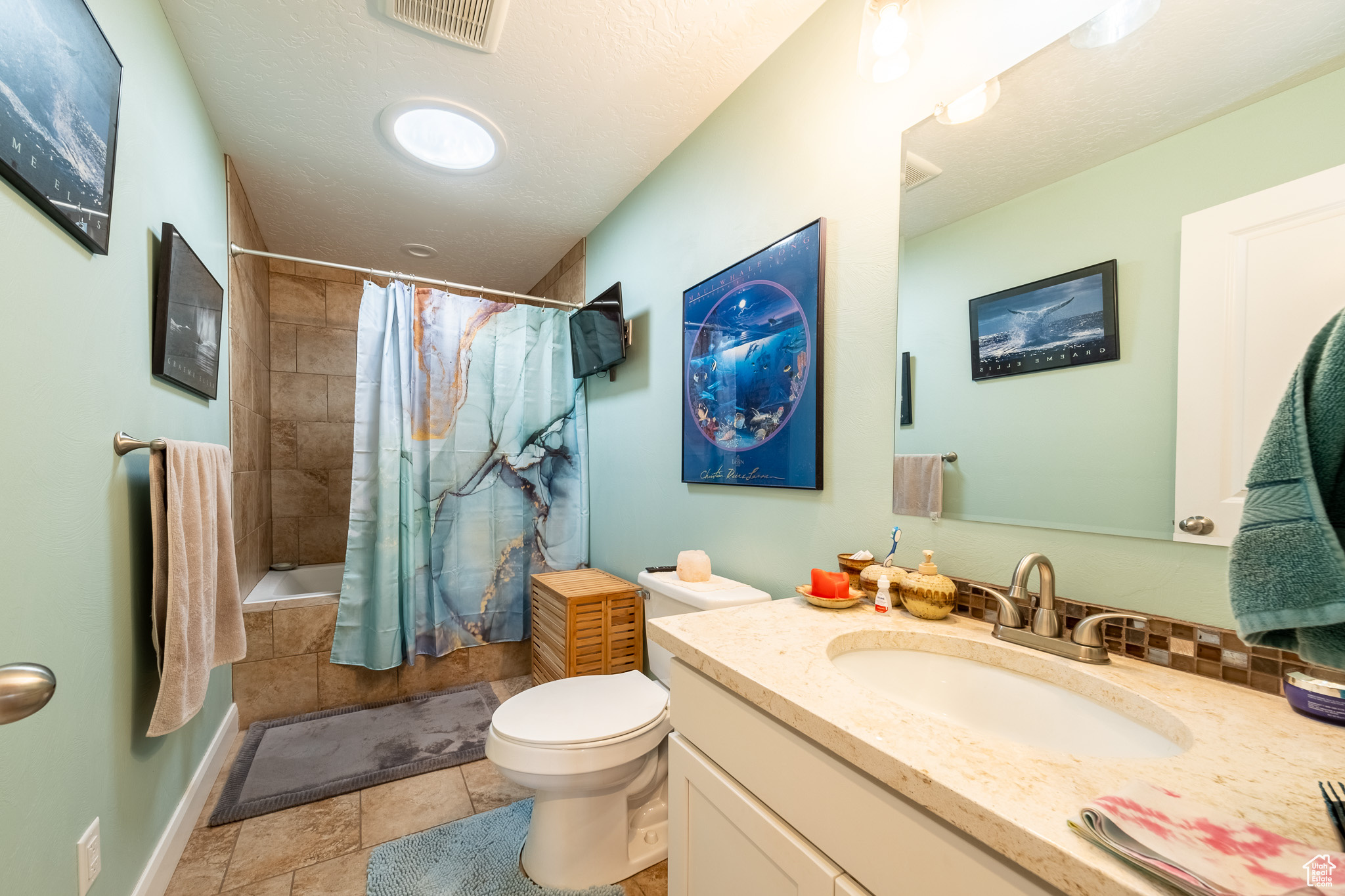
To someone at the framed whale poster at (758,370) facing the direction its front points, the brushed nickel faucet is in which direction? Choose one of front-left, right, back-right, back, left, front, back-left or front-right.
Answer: left

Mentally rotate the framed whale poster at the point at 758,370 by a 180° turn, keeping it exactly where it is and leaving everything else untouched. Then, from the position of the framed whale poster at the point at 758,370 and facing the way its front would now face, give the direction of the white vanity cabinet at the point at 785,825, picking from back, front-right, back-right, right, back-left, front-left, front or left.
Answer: back-right

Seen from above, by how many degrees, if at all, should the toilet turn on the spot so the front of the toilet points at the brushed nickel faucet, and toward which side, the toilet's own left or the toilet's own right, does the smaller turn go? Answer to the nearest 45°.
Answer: approximately 90° to the toilet's own left

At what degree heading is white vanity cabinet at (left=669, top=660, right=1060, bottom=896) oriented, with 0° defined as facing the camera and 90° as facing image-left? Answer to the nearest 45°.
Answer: approximately 45°

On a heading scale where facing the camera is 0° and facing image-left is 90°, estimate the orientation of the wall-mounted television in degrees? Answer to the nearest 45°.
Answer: approximately 45°

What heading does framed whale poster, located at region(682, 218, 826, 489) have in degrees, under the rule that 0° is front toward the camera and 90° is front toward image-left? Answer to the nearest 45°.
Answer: approximately 45°

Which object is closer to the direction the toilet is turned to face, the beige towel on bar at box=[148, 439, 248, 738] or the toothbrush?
the beige towel on bar

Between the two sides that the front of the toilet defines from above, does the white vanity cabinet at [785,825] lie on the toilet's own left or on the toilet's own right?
on the toilet's own left

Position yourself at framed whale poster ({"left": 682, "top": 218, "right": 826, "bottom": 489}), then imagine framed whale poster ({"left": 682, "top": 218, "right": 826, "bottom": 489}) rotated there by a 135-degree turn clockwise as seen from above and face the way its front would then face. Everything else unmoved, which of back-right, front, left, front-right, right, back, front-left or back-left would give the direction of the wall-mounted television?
front-left

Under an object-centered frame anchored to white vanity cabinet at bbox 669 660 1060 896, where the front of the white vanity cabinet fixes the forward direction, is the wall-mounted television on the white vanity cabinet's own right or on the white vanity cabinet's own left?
on the white vanity cabinet's own right
